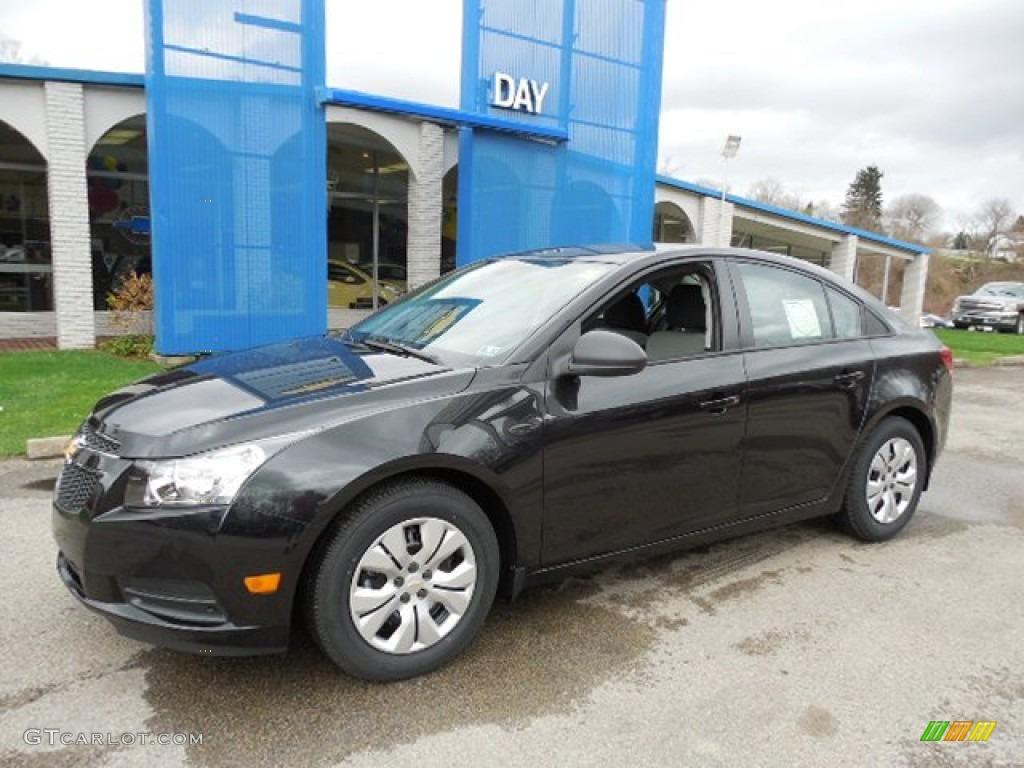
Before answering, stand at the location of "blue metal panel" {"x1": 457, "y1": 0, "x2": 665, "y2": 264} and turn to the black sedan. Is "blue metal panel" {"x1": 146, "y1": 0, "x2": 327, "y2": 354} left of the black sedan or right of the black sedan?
right

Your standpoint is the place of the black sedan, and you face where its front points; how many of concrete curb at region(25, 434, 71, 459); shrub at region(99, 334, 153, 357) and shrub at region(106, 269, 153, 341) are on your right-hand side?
3

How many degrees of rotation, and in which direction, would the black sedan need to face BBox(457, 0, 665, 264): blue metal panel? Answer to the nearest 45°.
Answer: approximately 135° to its right

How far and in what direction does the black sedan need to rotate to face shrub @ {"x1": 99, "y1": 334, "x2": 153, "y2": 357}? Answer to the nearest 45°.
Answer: approximately 90° to its right

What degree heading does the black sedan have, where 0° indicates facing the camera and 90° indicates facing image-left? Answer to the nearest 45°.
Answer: approximately 45°

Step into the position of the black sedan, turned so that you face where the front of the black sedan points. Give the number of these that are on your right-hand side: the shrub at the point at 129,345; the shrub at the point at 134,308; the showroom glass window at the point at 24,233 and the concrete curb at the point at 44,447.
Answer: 4

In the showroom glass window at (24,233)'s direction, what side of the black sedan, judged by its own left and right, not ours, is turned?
right

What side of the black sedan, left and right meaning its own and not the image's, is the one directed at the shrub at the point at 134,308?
right

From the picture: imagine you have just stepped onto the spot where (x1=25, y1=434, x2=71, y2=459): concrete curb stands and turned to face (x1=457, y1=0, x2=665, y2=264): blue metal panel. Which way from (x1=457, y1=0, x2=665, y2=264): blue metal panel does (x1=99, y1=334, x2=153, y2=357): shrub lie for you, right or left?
left

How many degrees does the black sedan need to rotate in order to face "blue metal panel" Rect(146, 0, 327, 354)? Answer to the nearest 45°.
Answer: approximately 90° to its right
